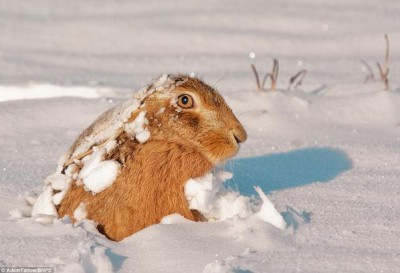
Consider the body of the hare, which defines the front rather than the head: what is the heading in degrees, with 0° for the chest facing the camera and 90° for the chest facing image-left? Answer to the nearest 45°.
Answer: approximately 270°

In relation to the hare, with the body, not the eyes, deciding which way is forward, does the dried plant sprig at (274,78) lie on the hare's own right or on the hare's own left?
on the hare's own left

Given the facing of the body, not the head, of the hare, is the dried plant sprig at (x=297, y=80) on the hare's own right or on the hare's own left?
on the hare's own left
